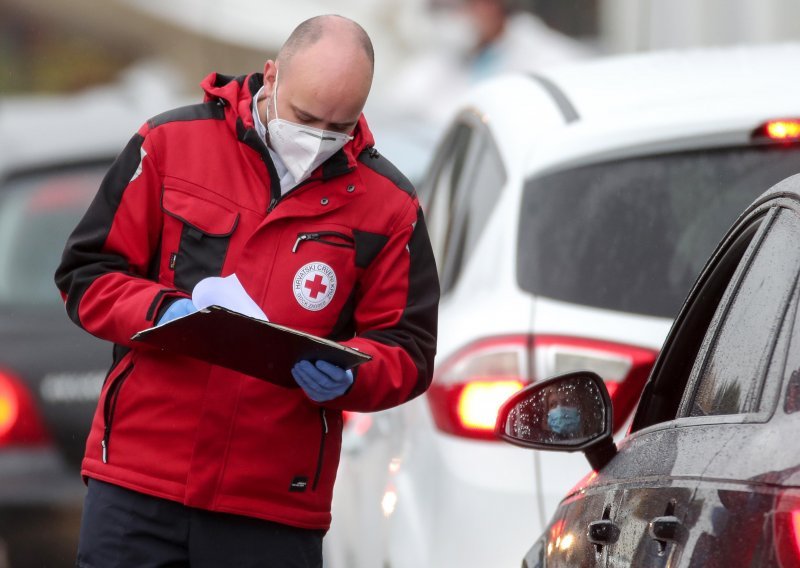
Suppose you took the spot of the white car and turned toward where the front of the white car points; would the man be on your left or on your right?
on your left

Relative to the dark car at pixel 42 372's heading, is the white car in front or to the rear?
to the rear

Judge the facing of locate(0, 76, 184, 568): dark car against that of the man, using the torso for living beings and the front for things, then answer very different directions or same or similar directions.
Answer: very different directions

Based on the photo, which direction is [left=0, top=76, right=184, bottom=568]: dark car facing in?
away from the camera

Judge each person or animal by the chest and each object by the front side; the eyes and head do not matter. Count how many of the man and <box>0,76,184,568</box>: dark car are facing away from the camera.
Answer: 1

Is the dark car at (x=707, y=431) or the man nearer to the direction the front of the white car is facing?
the man

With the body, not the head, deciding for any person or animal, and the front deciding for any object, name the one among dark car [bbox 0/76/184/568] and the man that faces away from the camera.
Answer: the dark car

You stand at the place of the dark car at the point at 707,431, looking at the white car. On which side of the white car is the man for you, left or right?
left

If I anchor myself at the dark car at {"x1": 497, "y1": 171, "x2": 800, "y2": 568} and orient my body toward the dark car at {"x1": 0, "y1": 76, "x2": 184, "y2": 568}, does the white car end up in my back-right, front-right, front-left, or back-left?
front-right

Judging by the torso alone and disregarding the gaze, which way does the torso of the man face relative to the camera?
toward the camera

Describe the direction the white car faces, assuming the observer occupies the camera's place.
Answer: facing away from the viewer and to the left of the viewer

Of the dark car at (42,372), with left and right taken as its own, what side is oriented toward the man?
back

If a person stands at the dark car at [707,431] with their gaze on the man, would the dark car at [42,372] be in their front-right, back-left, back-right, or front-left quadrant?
front-right
